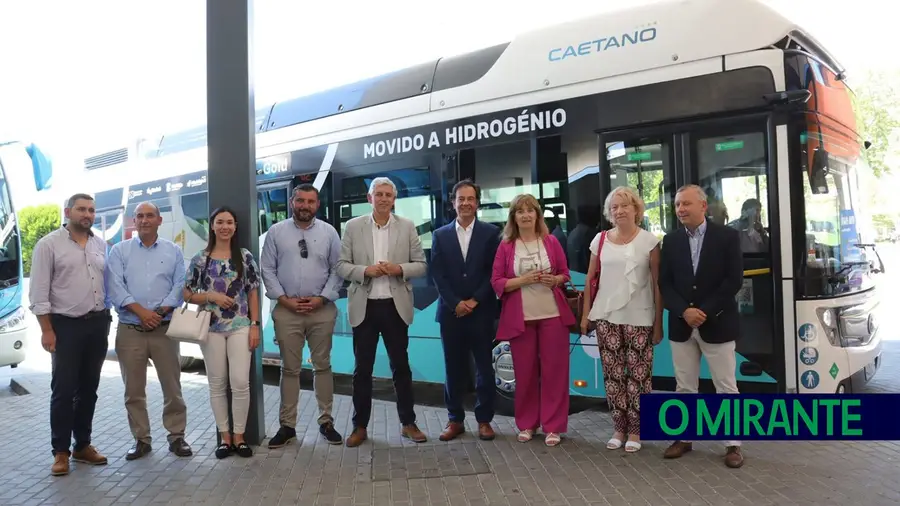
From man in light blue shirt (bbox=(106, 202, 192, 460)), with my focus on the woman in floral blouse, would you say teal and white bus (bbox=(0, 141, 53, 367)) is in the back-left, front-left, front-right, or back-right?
back-left

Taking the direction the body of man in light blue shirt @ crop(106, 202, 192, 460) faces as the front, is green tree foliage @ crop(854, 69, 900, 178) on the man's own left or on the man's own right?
on the man's own left

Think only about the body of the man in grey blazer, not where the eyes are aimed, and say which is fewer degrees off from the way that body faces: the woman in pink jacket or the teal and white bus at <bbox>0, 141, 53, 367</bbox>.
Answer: the woman in pink jacket

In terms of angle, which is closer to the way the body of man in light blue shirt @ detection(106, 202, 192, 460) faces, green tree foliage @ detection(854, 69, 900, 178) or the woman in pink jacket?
the woman in pink jacket

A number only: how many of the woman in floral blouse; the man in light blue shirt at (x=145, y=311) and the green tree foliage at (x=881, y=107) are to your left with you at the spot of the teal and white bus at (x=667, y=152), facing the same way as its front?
1

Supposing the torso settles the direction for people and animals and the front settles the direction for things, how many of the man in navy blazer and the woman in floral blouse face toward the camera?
2

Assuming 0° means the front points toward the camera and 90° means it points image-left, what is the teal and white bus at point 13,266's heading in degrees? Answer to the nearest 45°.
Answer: approximately 315°

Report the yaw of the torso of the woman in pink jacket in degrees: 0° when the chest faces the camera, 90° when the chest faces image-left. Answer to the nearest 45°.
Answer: approximately 0°
